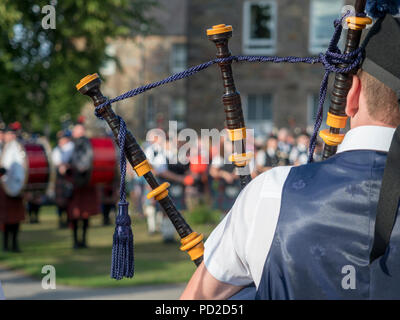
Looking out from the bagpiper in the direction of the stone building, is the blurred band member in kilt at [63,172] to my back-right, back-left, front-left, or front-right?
front-left

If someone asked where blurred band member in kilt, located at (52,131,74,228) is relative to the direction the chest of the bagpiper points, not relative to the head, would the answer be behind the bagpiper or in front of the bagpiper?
in front

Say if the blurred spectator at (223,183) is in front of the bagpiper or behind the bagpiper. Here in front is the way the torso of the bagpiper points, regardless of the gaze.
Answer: in front

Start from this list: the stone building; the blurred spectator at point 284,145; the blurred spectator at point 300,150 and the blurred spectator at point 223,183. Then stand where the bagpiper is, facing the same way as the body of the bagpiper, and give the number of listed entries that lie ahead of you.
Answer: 4

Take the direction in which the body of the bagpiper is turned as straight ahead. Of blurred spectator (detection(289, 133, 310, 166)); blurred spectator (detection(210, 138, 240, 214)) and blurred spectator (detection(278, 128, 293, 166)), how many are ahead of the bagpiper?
3

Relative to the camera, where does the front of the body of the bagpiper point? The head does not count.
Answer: away from the camera

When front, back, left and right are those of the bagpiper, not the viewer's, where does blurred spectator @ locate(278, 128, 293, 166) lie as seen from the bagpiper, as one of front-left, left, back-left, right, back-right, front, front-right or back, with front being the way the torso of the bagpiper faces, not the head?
front

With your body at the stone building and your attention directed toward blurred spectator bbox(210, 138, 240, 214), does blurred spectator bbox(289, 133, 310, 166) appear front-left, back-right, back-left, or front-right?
front-left

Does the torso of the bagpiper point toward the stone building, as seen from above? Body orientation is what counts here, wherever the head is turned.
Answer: yes

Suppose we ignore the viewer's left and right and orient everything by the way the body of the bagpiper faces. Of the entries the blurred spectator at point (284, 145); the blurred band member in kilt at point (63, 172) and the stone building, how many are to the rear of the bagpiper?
0

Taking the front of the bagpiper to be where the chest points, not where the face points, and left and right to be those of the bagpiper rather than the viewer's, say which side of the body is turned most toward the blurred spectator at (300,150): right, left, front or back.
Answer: front
